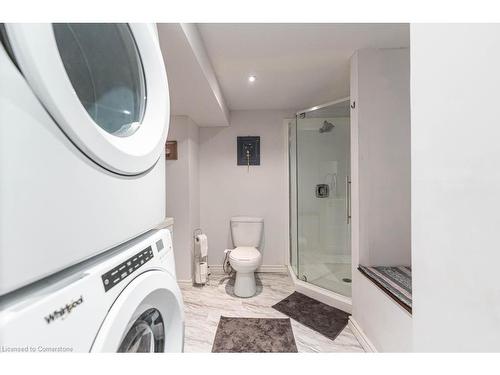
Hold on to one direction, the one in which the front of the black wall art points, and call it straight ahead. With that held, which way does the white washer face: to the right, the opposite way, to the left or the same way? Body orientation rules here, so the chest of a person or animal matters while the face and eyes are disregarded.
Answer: to the left

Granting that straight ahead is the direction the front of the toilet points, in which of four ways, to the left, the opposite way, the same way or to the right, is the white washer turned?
to the left

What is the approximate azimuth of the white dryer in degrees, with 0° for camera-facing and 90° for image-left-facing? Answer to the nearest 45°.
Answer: approximately 315°

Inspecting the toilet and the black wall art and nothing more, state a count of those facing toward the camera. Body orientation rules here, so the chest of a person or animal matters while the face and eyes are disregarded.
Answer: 2
